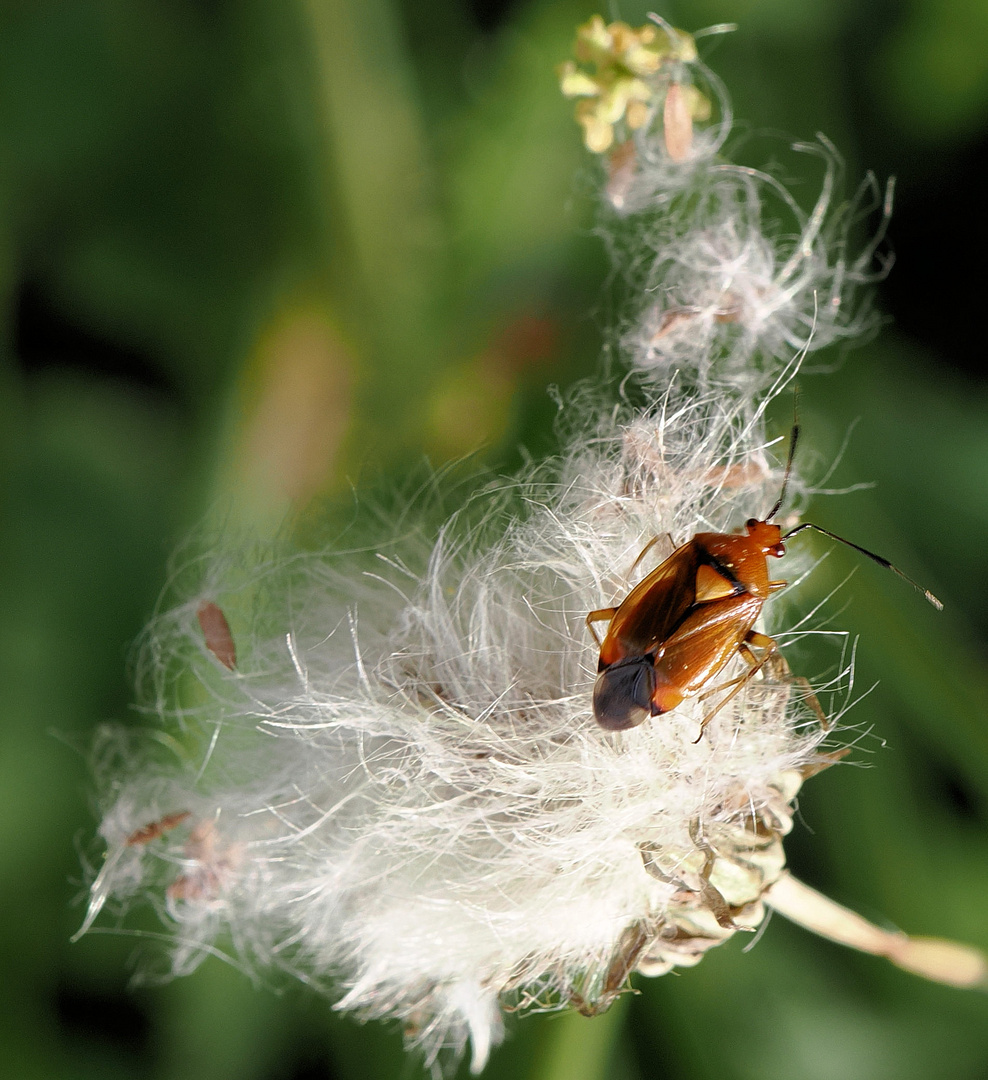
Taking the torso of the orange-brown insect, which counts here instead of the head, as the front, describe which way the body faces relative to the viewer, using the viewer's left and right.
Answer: facing away from the viewer and to the right of the viewer
